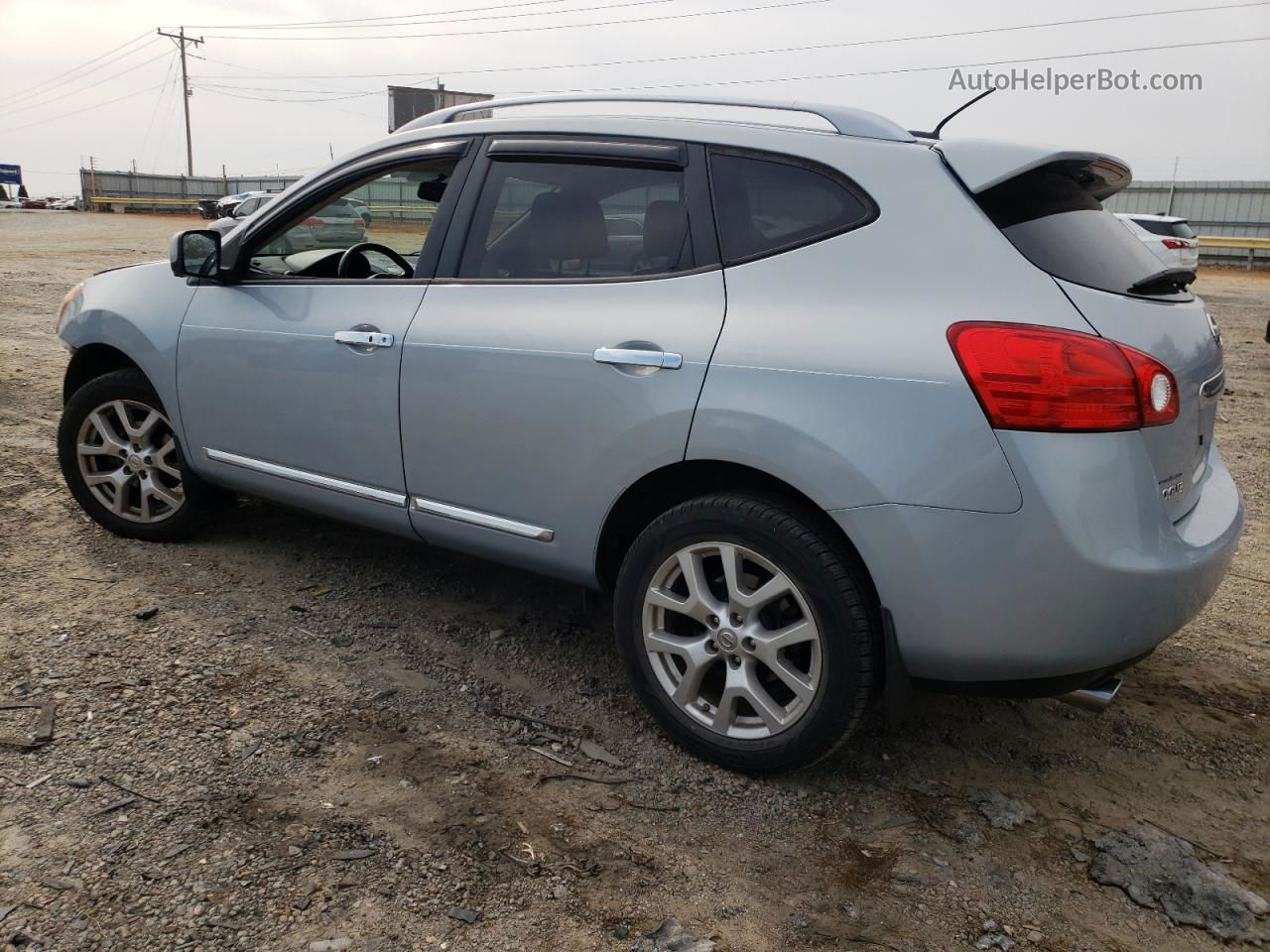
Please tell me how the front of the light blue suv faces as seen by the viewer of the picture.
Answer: facing away from the viewer and to the left of the viewer

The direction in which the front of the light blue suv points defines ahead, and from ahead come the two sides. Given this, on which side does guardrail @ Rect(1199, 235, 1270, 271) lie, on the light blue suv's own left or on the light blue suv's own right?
on the light blue suv's own right
